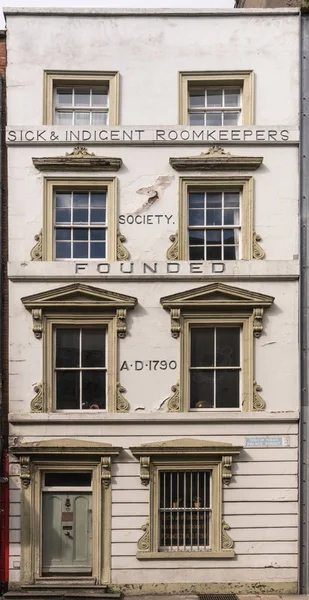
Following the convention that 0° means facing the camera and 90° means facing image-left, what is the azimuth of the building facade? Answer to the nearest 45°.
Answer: approximately 0°
